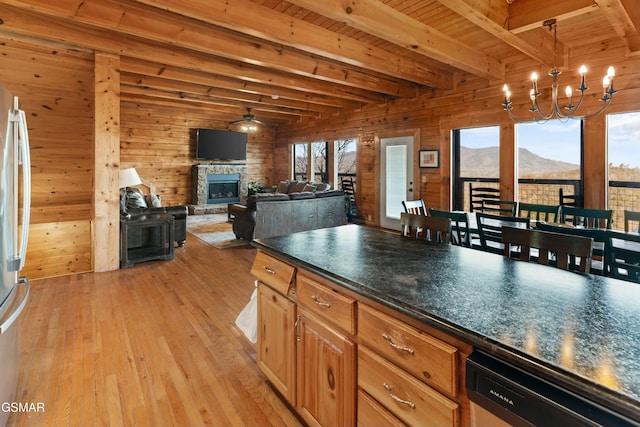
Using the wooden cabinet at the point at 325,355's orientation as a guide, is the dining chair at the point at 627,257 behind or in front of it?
behind

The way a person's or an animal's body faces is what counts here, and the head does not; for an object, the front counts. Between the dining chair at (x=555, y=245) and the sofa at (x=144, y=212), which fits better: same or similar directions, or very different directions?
very different directions

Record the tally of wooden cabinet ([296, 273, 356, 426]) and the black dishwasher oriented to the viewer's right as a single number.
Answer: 0

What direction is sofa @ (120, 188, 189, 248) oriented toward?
to the viewer's right

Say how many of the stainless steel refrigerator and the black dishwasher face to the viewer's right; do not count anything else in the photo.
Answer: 1

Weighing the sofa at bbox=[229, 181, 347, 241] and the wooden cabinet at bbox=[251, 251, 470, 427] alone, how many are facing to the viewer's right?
0

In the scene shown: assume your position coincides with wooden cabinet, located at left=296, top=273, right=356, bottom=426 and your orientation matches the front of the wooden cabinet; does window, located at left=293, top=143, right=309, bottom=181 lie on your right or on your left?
on your right

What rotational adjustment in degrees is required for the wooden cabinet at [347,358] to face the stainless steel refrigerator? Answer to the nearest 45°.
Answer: approximately 45° to its right

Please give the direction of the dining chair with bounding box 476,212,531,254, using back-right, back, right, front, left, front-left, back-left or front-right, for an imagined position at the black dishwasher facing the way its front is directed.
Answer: back-right

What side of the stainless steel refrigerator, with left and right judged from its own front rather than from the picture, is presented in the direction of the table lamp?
left

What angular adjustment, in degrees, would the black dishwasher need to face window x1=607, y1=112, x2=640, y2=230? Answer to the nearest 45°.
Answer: approximately 135° to its right

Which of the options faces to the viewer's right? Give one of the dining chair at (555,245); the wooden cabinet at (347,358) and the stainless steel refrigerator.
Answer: the stainless steel refrigerator

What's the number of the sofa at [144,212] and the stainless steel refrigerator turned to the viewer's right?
2
